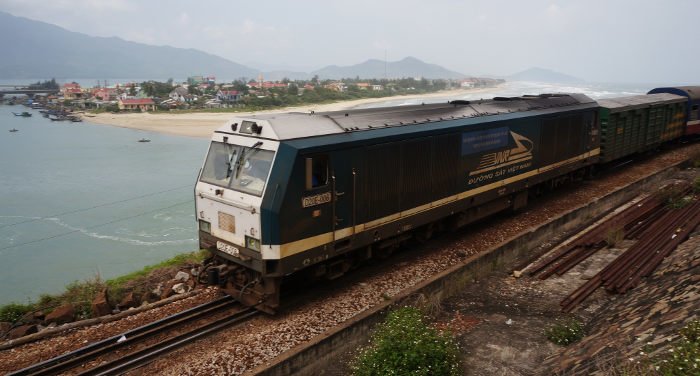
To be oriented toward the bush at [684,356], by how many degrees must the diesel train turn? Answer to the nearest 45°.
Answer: approximately 90° to its left

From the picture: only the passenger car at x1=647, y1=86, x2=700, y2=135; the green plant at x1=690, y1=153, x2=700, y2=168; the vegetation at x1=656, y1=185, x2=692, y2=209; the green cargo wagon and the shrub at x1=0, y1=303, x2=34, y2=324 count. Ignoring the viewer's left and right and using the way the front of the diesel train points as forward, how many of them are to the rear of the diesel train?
4

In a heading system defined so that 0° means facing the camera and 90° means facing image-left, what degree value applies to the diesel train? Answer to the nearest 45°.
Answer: approximately 45°

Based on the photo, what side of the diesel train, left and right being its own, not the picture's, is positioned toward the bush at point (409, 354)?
left

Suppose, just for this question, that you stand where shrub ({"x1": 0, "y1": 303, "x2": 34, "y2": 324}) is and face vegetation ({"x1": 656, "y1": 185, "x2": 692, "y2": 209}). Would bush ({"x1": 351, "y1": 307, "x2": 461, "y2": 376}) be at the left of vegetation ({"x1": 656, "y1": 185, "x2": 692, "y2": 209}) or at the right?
right

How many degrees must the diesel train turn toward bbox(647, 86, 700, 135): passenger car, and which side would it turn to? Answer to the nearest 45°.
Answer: approximately 180°

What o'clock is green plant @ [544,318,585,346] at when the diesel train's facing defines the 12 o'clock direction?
The green plant is roughly at 8 o'clock from the diesel train.

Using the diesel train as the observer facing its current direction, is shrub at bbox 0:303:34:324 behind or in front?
in front

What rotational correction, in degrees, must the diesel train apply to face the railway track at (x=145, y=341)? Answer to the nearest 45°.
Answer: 0° — it already faces it
